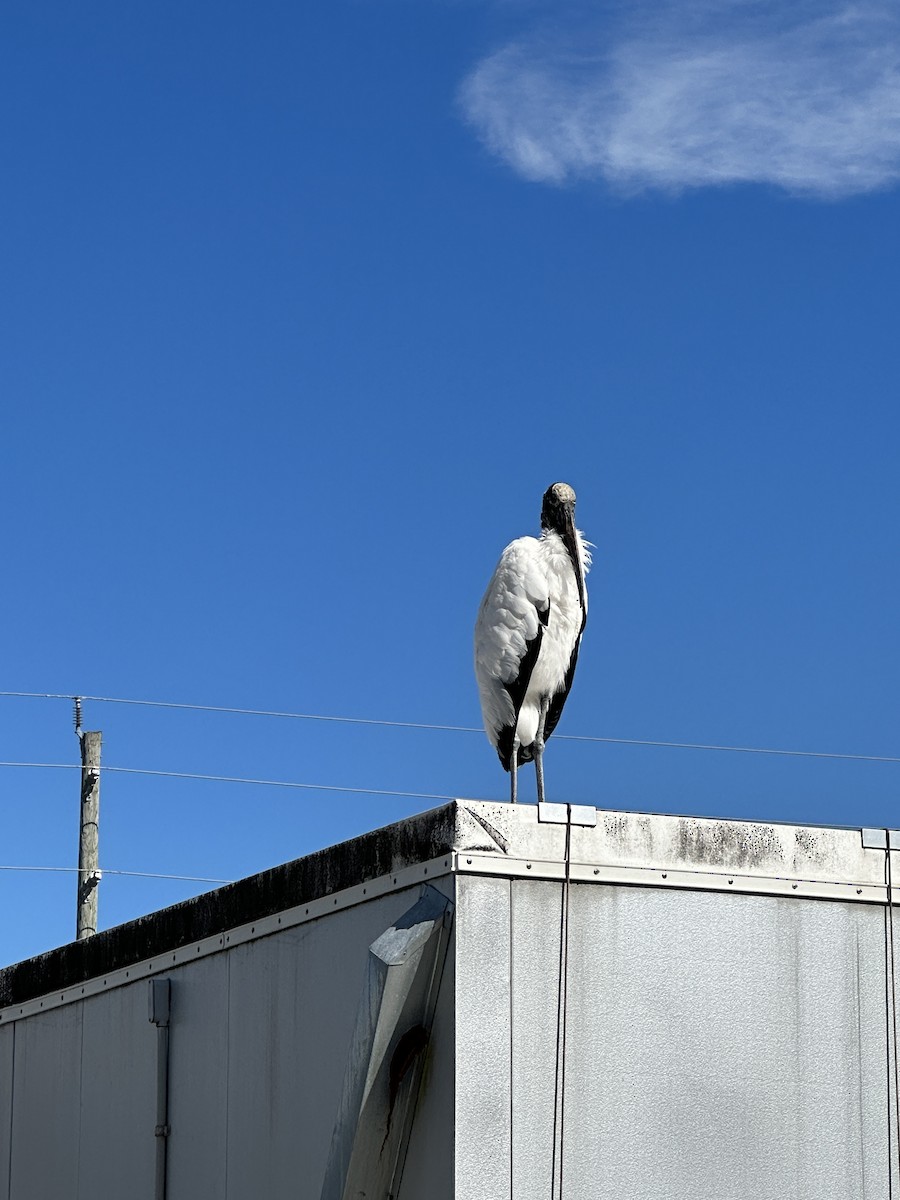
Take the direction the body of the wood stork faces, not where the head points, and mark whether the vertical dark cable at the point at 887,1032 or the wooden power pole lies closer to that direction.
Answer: the vertical dark cable

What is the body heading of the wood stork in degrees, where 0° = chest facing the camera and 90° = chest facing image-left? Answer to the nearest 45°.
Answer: approximately 315°

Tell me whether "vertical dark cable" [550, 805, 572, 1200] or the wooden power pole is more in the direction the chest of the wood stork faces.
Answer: the vertical dark cable

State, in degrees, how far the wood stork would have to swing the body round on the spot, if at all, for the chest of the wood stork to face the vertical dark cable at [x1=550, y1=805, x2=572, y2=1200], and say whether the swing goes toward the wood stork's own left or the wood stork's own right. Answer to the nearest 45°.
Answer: approximately 45° to the wood stork's own right

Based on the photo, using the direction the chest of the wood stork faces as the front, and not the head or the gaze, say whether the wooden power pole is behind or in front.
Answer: behind
